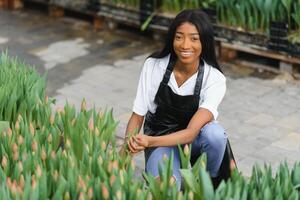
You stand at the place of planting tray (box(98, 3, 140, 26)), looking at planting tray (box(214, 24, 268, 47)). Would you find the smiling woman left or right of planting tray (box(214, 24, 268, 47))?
right

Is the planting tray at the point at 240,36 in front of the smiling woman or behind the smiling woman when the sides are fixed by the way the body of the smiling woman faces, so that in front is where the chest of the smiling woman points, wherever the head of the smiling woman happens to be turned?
behind

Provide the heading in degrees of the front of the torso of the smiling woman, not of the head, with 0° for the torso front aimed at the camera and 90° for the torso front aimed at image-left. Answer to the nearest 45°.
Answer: approximately 0°

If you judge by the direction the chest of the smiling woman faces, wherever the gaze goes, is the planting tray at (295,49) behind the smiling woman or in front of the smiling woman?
behind

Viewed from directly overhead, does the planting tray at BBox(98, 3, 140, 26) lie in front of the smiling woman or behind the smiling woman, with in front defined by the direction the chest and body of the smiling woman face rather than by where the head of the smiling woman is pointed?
behind
